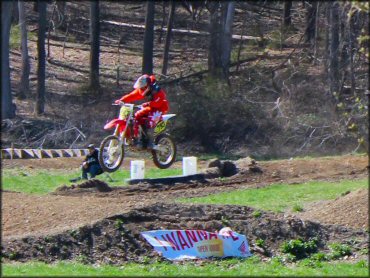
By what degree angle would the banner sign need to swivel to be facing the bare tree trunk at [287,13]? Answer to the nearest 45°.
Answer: approximately 180°

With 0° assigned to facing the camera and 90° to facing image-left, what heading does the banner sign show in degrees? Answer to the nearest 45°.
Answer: approximately 0°

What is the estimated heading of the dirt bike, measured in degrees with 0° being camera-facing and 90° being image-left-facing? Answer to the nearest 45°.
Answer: approximately 45°

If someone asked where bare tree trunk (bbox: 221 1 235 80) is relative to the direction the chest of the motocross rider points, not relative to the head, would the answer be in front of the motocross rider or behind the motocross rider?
behind

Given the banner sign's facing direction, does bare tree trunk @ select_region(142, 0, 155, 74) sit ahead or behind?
behind

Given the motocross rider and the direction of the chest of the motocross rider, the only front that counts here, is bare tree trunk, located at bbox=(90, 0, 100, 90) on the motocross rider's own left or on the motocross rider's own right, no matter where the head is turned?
on the motocross rider's own right

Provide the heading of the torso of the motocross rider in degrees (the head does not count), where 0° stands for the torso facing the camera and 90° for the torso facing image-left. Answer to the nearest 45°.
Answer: approximately 45°

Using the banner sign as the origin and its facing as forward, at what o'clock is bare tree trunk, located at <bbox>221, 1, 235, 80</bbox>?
The bare tree trunk is roughly at 6 o'clock from the banner sign.

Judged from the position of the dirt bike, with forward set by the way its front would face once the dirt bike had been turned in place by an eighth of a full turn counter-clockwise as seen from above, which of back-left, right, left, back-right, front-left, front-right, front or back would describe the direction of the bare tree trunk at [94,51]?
back

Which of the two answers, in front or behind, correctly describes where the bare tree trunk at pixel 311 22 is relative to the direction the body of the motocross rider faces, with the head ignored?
behind

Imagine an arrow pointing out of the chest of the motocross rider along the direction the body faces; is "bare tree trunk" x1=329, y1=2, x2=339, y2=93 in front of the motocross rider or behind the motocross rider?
behind

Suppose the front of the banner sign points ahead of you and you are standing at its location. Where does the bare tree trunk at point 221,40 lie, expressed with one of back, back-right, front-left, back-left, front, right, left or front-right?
back
